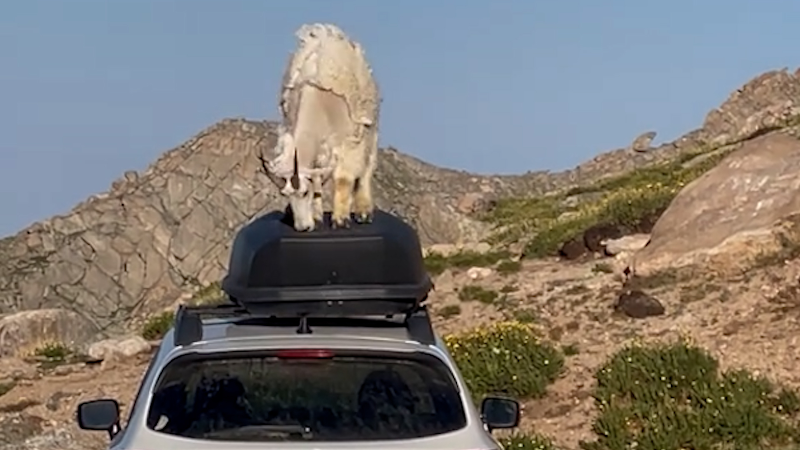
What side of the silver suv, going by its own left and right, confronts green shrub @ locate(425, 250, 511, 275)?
front

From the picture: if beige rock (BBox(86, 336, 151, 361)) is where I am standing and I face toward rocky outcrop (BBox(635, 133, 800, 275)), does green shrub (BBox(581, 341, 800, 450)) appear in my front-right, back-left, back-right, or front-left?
front-right

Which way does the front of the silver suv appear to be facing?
away from the camera

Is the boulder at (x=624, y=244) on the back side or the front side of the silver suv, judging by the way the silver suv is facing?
on the front side

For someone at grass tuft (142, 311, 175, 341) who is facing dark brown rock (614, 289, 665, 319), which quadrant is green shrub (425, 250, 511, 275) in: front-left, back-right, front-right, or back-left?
front-left

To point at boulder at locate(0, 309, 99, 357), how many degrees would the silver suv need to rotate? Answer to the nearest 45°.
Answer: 0° — it already faces it

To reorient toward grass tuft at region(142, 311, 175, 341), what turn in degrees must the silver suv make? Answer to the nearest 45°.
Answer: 0° — it already faces it

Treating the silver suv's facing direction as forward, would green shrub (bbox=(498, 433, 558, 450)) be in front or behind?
in front

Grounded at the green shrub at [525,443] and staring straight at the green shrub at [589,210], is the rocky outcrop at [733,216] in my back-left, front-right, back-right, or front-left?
front-right

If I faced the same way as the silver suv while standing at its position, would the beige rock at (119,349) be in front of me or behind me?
in front
